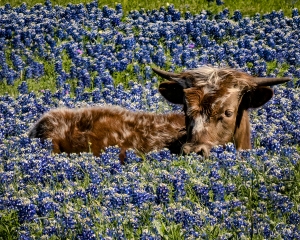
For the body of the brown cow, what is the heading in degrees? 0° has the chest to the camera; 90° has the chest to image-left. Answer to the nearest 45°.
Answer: approximately 270°
